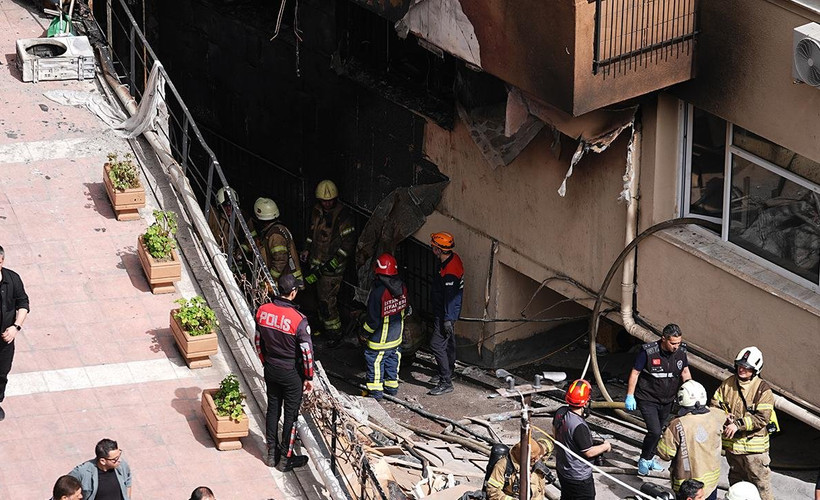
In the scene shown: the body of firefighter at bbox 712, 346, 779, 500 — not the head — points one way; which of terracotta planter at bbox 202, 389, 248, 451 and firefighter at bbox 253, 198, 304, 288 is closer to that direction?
the terracotta planter

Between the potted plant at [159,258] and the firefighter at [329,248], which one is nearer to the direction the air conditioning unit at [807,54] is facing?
the potted plant

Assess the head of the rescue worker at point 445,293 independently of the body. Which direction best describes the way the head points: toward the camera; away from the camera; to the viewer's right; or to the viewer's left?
to the viewer's left

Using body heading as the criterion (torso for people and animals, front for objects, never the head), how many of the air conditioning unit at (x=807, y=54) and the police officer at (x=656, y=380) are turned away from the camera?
0

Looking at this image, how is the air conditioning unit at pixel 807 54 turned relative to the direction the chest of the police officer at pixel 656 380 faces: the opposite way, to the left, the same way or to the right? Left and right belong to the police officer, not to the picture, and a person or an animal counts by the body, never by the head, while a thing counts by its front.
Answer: to the right

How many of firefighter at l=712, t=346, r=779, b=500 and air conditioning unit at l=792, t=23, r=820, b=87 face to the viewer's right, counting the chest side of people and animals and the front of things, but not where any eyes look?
0

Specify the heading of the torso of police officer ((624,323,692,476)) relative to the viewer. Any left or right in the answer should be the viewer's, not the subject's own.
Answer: facing the viewer and to the right of the viewer

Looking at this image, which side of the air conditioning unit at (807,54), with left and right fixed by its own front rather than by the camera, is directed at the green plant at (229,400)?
front

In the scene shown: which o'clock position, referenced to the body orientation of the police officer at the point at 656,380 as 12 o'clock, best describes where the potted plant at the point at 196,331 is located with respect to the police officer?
The potted plant is roughly at 4 o'clock from the police officer.
